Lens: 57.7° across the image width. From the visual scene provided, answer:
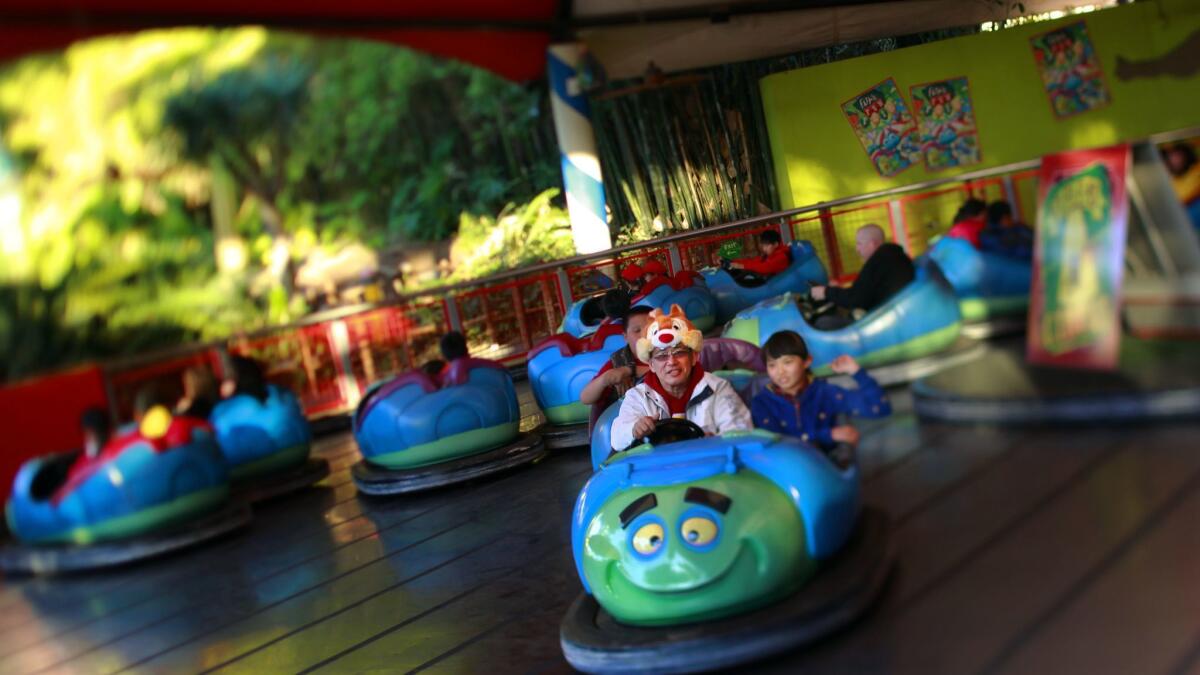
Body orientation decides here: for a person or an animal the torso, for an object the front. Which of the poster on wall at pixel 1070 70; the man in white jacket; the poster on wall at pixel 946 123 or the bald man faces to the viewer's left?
the bald man

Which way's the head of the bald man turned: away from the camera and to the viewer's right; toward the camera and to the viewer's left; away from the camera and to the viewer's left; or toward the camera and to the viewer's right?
toward the camera and to the viewer's left

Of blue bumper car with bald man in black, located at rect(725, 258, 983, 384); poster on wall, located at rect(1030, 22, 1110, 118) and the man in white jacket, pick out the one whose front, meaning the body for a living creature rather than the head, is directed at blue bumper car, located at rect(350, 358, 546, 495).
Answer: the blue bumper car with bald man in black

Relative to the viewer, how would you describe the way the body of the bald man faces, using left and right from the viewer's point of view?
facing to the left of the viewer

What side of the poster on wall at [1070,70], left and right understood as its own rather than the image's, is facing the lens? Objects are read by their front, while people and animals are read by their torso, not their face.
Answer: front

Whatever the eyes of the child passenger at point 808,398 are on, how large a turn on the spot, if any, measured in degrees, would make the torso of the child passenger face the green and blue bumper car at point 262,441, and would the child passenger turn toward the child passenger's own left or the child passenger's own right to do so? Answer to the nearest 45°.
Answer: approximately 135° to the child passenger's own right

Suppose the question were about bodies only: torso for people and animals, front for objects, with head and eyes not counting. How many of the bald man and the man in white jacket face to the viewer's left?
1

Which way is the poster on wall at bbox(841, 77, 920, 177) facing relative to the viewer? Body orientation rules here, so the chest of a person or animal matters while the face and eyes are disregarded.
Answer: toward the camera

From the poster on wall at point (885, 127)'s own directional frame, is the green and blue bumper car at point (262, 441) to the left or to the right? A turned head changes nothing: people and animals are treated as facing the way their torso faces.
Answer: on its right

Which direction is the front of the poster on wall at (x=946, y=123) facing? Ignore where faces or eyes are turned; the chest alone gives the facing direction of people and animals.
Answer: toward the camera
